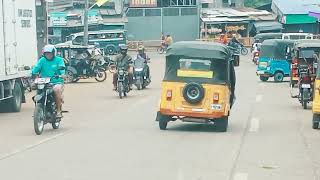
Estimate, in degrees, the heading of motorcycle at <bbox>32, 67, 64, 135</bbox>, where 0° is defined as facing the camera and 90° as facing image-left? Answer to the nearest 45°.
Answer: approximately 45°

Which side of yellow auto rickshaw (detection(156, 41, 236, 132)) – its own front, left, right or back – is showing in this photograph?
back

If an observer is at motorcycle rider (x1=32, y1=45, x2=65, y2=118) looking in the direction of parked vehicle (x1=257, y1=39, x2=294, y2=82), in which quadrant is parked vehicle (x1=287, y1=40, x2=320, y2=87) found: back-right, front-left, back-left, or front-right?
front-right

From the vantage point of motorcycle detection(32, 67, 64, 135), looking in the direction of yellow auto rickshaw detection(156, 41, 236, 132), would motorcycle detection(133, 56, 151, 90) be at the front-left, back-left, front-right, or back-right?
front-left

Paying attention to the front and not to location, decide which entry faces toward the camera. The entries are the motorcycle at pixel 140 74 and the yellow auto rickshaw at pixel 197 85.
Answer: the motorcycle

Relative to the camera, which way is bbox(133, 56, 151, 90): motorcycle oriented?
toward the camera

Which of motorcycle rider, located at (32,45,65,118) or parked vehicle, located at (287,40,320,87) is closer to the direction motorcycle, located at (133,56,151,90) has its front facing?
the motorcycle rider

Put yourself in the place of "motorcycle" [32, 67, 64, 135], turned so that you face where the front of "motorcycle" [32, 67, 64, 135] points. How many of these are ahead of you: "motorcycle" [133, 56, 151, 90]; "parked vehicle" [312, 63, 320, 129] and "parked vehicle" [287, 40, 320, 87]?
0

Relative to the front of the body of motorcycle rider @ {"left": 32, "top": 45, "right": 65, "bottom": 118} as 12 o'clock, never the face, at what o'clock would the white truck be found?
The white truck is roughly at 4 o'clock from the motorcycle rider.

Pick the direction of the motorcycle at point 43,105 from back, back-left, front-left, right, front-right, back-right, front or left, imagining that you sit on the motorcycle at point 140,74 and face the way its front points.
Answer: front

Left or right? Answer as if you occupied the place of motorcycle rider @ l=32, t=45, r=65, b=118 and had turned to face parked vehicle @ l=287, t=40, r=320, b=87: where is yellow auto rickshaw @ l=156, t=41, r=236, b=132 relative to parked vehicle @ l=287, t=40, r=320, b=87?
right
